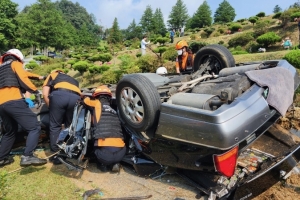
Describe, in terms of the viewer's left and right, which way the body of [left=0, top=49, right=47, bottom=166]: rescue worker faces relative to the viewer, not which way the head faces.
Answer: facing away from the viewer and to the right of the viewer

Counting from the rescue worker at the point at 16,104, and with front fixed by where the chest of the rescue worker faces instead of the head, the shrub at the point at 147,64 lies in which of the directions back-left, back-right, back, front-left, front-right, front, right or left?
front

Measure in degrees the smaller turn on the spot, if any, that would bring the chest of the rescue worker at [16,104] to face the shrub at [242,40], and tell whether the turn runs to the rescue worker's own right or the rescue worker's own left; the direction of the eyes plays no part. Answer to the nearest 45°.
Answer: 0° — they already face it

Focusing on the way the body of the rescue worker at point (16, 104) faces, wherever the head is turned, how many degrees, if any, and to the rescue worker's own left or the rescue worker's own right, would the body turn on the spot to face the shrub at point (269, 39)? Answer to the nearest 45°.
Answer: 0° — they already face it

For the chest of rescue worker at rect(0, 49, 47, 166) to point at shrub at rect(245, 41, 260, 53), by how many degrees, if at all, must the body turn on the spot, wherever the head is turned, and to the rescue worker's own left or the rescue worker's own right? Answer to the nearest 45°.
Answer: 0° — they already face it

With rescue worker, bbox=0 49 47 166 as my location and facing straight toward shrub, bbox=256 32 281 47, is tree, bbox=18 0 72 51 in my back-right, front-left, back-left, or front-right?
front-left

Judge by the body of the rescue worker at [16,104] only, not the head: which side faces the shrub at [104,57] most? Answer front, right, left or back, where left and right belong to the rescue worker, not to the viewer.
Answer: front

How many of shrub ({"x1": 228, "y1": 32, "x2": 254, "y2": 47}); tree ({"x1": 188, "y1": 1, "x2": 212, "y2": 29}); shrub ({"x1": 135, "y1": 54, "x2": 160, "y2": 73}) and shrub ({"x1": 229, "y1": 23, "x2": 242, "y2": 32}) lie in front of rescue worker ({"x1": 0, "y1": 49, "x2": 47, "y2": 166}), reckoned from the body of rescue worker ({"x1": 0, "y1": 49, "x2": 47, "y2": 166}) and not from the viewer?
4

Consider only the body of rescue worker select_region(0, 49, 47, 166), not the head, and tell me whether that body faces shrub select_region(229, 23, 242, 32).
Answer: yes

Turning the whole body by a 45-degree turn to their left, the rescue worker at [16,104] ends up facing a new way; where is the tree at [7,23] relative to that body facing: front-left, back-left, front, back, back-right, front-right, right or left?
front

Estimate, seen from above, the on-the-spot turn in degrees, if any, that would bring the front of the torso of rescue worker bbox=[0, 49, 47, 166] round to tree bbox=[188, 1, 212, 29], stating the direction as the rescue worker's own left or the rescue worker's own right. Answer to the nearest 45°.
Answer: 0° — they already face it
